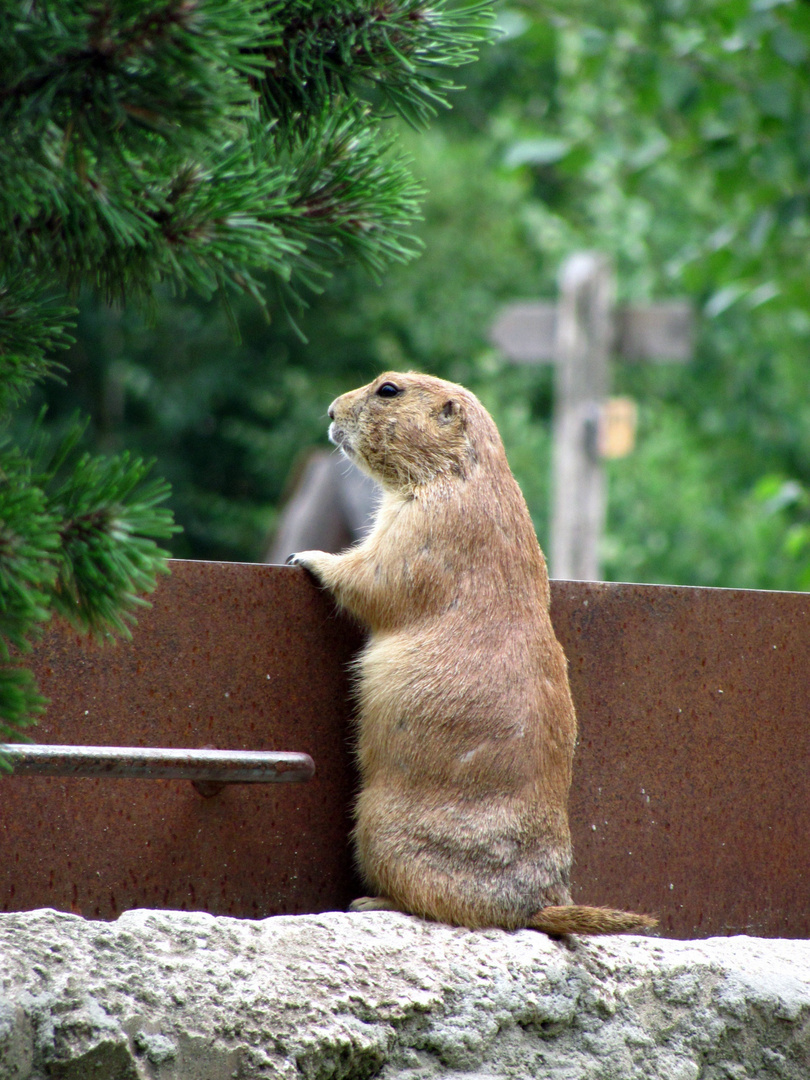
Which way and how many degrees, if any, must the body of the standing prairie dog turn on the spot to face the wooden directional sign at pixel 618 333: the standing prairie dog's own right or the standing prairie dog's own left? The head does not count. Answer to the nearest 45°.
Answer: approximately 90° to the standing prairie dog's own right

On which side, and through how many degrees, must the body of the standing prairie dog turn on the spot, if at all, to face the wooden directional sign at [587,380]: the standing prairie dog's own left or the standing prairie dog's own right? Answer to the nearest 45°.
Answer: approximately 90° to the standing prairie dog's own right

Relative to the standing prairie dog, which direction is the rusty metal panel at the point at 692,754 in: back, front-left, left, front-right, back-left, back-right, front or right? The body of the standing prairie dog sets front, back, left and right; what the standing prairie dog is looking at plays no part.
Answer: back-right

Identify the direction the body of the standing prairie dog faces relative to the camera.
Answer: to the viewer's left
